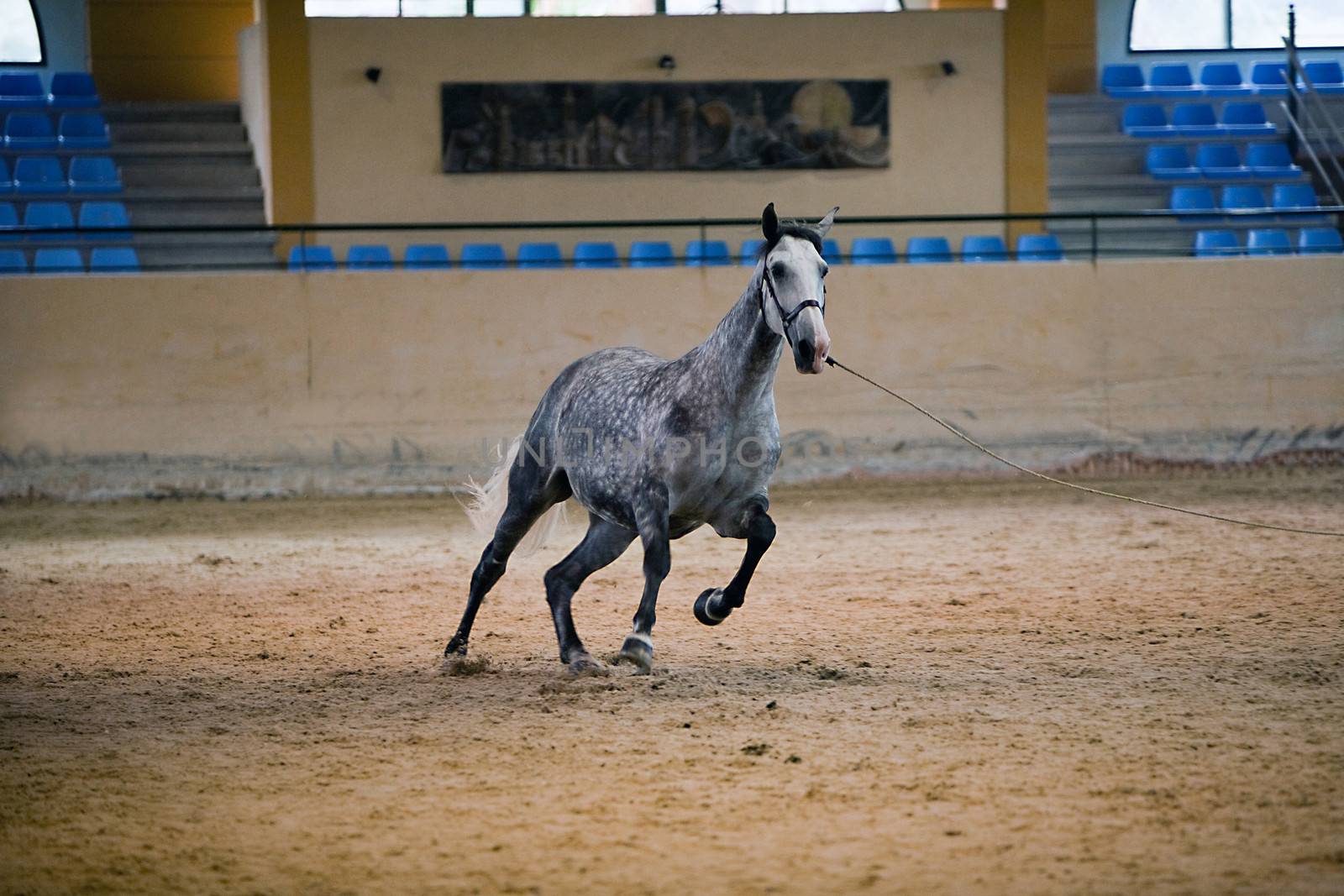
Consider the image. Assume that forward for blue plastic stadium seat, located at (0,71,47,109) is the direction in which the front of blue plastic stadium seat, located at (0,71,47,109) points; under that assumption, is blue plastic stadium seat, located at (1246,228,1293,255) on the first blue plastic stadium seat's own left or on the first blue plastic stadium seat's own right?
on the first blue plastic stadium seat's own left

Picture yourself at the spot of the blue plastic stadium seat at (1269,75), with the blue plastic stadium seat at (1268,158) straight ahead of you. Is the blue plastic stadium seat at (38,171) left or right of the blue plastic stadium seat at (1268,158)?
right

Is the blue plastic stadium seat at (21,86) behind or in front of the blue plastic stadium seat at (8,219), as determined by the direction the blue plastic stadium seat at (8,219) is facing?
behind

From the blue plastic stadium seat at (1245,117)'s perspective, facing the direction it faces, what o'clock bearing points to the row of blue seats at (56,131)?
The row of blue seats is roughly at 2 o'clock from the blue plastic stadium seat.

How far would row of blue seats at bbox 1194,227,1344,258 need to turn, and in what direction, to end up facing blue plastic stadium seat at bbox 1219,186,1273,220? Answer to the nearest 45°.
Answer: approximately 180°

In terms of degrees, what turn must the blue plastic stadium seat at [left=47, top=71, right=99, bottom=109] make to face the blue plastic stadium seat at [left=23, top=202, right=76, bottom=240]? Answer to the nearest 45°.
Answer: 0° — it already faces it

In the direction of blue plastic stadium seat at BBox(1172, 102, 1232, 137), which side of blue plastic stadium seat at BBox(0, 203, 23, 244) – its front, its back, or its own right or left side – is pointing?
left

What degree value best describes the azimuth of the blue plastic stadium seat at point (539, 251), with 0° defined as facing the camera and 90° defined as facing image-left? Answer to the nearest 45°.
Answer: approximately 0°

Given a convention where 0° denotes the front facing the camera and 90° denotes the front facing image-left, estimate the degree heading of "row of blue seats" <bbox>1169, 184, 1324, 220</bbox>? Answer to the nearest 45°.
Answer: approximately 0°
